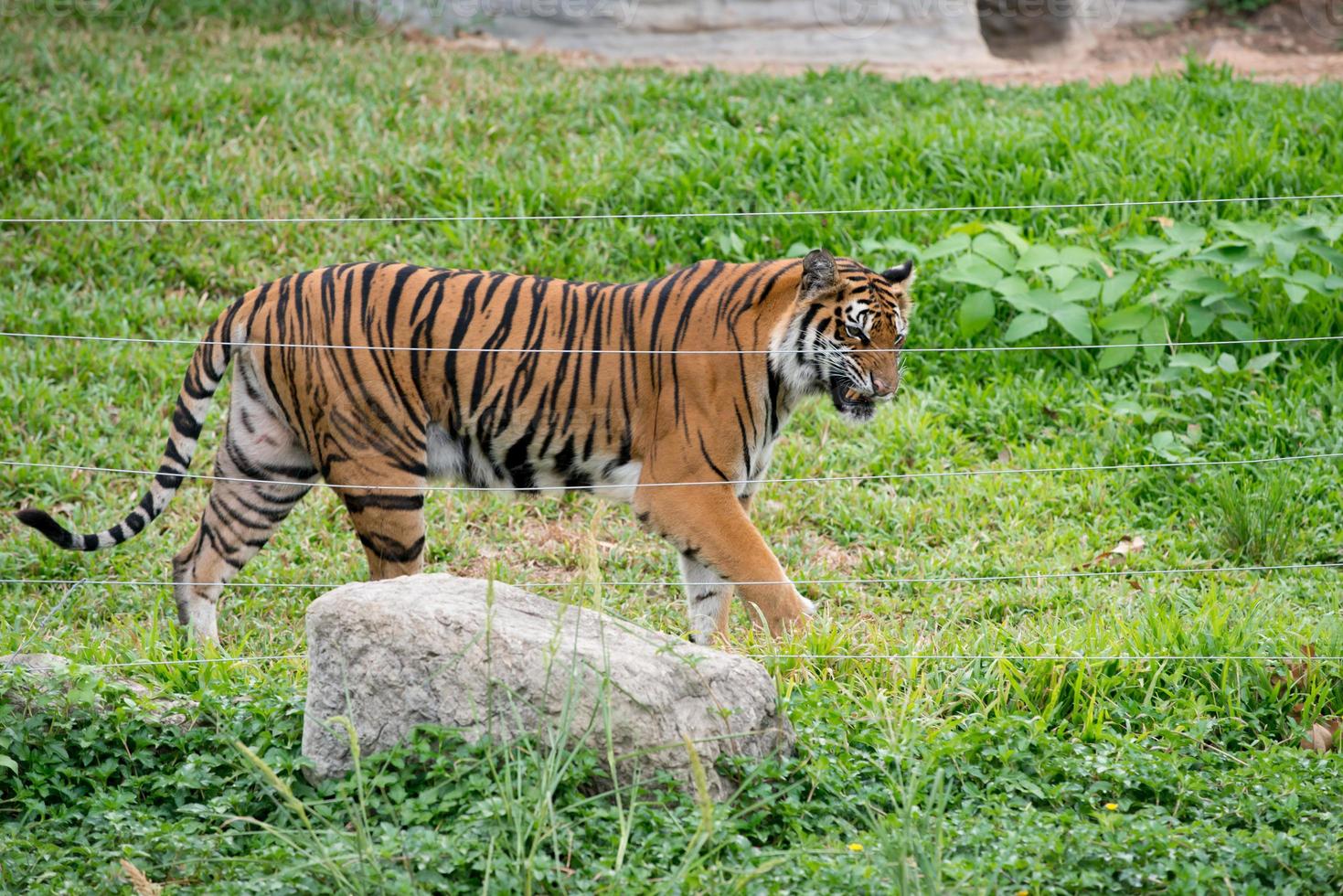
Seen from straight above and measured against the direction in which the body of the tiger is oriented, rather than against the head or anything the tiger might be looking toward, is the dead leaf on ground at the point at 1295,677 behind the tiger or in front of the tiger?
in front

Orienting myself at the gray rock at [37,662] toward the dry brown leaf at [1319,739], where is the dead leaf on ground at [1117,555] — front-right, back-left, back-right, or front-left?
front-left

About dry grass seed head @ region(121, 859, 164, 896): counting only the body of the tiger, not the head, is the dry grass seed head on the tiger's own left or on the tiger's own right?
on the tiger's own right

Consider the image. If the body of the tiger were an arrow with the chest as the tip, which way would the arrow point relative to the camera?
to the viewer's right

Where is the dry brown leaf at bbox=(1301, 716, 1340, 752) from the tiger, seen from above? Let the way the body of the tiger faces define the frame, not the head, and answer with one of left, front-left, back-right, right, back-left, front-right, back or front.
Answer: front-right

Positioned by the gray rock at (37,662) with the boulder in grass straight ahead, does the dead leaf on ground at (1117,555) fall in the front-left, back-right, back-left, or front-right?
front-left

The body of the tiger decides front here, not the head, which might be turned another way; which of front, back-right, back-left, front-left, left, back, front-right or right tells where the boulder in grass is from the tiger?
right

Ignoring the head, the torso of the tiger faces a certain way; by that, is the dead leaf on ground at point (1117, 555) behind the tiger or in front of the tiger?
in front

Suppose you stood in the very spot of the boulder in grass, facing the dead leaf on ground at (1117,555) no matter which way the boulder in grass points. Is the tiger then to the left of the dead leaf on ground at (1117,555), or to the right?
left
